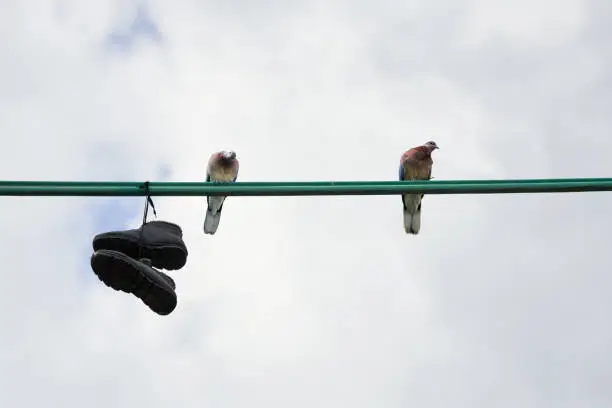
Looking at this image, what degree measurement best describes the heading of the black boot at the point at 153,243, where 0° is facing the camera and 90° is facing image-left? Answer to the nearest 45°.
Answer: approximately 90°

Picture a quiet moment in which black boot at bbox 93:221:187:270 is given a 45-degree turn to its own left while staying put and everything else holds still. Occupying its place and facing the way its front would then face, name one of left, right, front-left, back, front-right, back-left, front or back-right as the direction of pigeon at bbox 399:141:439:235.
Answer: back
